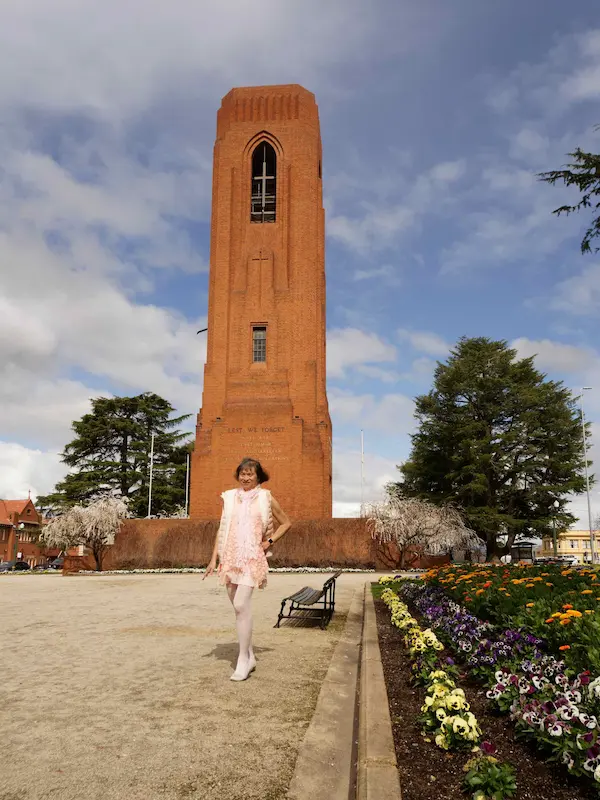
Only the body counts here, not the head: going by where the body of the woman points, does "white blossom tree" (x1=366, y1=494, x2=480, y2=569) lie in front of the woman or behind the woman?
behind

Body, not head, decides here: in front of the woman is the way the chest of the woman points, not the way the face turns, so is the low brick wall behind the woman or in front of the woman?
behind

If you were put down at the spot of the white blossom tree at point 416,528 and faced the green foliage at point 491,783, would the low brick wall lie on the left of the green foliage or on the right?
right

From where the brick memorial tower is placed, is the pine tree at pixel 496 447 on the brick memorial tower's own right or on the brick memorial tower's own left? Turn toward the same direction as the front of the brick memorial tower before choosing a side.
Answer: on the brick memorial tower's own left

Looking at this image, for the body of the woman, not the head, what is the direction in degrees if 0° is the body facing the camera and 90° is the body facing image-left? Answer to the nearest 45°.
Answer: approximately 0°

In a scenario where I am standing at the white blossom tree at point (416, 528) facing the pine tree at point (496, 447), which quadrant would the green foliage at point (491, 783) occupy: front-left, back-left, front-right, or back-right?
back-right
